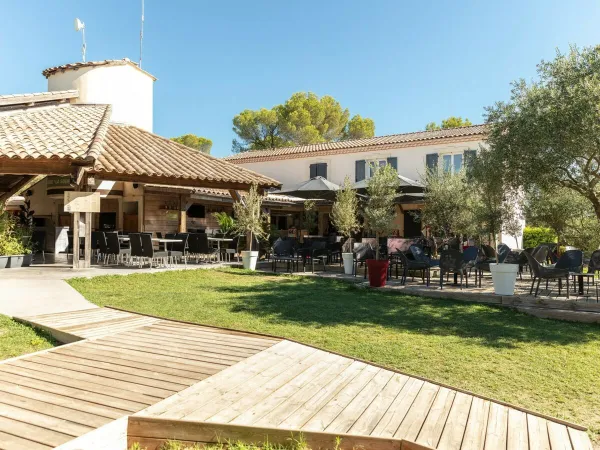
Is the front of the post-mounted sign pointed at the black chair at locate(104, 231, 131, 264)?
no

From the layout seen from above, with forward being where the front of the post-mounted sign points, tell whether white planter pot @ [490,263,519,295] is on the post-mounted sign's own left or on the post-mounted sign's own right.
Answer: on the post-mounted sign's own left

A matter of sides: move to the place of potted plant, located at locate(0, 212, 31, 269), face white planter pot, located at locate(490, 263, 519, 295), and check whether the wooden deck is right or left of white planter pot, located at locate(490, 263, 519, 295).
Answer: right

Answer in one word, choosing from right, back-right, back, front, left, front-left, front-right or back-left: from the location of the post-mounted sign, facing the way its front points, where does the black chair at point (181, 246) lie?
back-left

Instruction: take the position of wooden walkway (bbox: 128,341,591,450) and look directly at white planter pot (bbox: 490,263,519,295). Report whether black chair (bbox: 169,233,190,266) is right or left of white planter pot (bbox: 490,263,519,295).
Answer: left

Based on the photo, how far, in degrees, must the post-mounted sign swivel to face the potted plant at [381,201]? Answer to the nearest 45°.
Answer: approximately 90° to its left

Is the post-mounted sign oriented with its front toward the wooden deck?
yes

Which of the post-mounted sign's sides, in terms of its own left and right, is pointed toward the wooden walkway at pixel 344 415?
front

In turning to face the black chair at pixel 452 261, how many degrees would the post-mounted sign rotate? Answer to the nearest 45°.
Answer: approximately 45° to its left

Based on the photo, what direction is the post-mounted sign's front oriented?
toward the camera

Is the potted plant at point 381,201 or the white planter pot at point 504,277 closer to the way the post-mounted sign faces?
the white planter pot

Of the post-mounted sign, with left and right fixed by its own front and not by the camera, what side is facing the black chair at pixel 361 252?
left
